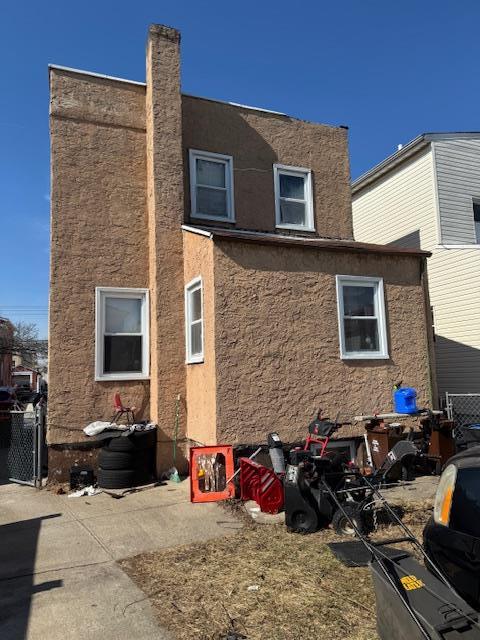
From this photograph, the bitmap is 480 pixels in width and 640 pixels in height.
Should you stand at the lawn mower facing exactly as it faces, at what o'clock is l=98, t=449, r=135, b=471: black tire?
The black tire is roughly at 6 o'clock from the lawn mower.

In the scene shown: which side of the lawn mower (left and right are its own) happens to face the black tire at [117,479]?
back

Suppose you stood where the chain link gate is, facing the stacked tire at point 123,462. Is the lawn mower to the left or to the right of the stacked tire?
right

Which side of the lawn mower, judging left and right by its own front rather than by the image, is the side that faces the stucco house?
back

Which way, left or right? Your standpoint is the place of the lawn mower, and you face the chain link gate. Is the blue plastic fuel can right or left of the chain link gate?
right

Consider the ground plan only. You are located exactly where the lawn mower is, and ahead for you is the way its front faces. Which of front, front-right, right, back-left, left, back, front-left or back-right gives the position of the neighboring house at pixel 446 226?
back-left

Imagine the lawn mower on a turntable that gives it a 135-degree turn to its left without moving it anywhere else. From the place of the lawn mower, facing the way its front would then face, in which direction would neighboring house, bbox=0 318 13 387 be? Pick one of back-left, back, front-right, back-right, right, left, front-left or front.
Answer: front-left

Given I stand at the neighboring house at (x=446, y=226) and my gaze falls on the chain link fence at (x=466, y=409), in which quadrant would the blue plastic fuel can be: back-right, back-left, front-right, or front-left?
front-right

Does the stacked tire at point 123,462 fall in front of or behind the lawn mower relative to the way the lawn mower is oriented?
behind

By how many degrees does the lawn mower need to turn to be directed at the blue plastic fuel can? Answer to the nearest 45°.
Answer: approximately 135° to its left

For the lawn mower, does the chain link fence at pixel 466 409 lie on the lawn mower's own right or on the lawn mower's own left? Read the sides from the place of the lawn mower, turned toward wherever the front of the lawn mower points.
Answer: on the lawn mower's own left

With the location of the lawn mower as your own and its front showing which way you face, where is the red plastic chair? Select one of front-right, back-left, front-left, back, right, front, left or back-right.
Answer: back

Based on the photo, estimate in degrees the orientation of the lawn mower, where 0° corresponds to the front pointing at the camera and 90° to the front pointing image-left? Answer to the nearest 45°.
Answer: approximately 315°
